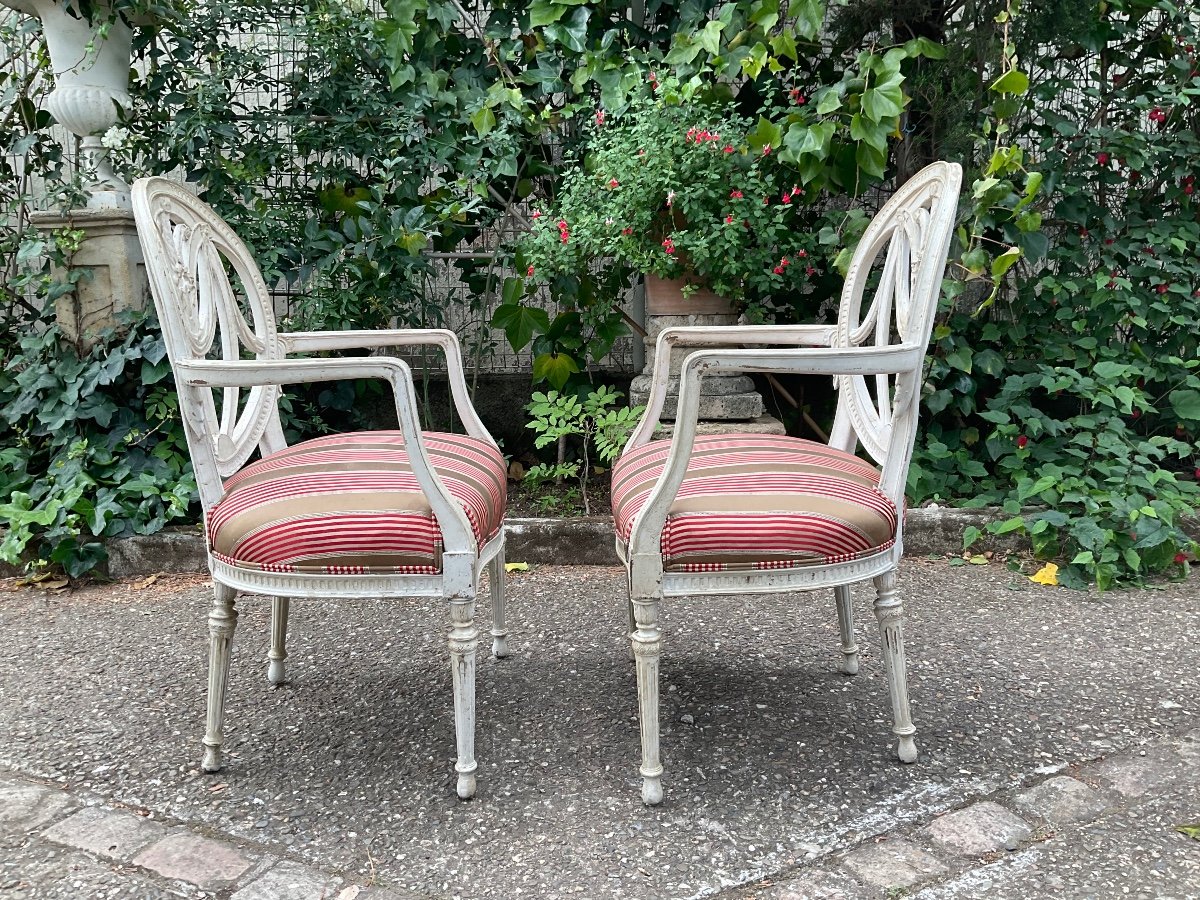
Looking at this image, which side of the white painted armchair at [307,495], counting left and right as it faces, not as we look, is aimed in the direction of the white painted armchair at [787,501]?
front

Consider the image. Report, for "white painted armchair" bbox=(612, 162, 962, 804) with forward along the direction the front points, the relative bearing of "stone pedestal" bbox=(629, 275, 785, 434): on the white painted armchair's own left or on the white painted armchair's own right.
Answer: on the white painted armchair's own right

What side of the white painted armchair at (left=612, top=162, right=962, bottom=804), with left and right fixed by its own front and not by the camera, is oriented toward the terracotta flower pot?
right

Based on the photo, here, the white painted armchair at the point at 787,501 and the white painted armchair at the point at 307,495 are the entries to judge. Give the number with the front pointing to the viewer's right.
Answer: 1

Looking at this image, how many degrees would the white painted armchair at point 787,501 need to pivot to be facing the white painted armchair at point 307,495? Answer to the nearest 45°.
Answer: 0° — it already faces it

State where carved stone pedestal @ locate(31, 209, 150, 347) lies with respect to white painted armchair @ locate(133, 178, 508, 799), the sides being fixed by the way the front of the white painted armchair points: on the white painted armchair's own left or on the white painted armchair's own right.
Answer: on the white painted armchair's own left

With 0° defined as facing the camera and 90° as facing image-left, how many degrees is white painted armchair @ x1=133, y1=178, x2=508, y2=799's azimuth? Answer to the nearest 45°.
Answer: approximately 270°

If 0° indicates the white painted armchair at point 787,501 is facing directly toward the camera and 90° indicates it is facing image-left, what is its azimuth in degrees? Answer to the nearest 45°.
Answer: approximately 90°
